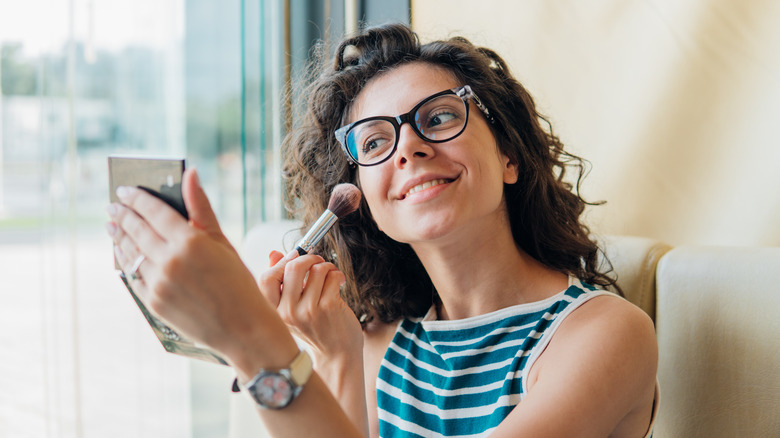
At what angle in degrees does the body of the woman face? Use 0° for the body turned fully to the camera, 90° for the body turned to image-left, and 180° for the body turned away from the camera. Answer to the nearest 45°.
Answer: approximately 45°

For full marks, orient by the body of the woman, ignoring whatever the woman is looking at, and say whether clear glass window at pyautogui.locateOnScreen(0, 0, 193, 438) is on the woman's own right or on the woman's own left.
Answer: on the woman's own right
